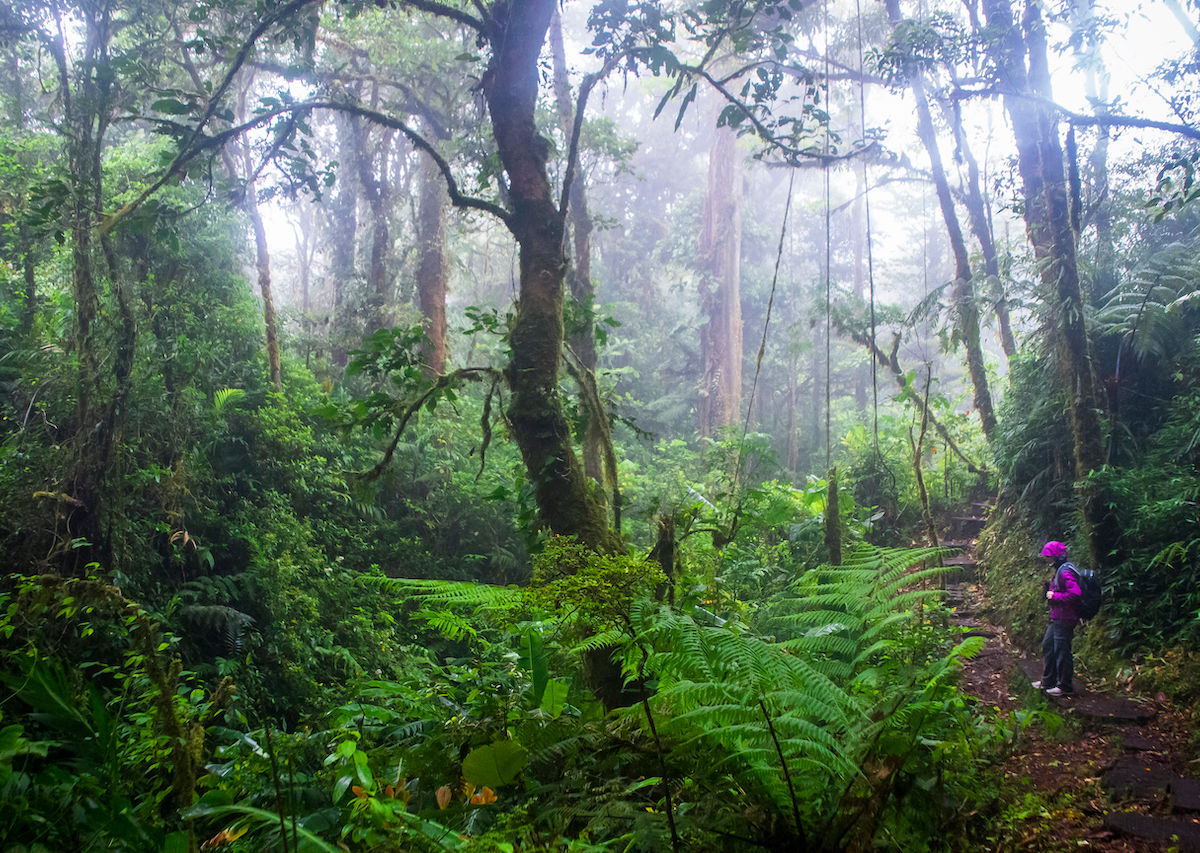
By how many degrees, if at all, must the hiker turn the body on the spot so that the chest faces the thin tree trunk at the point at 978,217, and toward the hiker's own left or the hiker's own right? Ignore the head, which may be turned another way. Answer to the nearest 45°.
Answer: approximately 90° to the hiker's own right

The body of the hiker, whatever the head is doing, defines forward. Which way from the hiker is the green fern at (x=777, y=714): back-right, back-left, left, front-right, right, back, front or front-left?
left

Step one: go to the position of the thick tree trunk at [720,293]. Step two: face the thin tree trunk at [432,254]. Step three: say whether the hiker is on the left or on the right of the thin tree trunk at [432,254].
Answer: left

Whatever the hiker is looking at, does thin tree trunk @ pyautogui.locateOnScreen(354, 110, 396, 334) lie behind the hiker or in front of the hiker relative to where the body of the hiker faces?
in front

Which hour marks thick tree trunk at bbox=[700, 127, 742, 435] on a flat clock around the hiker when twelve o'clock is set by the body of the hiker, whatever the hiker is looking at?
The thick tree trunk is roughly at 2 o'clock from the hiker.

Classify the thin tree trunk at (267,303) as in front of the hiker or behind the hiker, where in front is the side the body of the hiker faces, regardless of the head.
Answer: in front

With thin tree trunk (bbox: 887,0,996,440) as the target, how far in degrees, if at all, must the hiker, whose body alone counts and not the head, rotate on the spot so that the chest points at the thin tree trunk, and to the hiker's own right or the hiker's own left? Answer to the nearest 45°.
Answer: approximately 90° to the hiker's own right

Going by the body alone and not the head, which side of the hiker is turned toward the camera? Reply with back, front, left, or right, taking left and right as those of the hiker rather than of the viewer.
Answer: left
